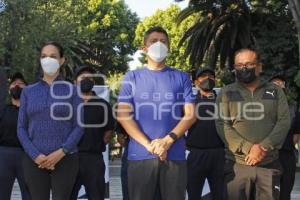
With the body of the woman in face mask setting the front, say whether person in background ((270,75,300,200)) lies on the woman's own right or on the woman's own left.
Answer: on the woman's own left

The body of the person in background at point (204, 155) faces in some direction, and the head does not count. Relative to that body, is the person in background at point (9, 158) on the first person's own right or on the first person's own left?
on the first person's own right

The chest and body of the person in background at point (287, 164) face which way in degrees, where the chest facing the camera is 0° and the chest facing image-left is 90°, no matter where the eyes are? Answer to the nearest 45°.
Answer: approximately 0°

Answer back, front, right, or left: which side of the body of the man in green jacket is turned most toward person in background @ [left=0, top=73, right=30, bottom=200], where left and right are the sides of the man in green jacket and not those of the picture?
right
